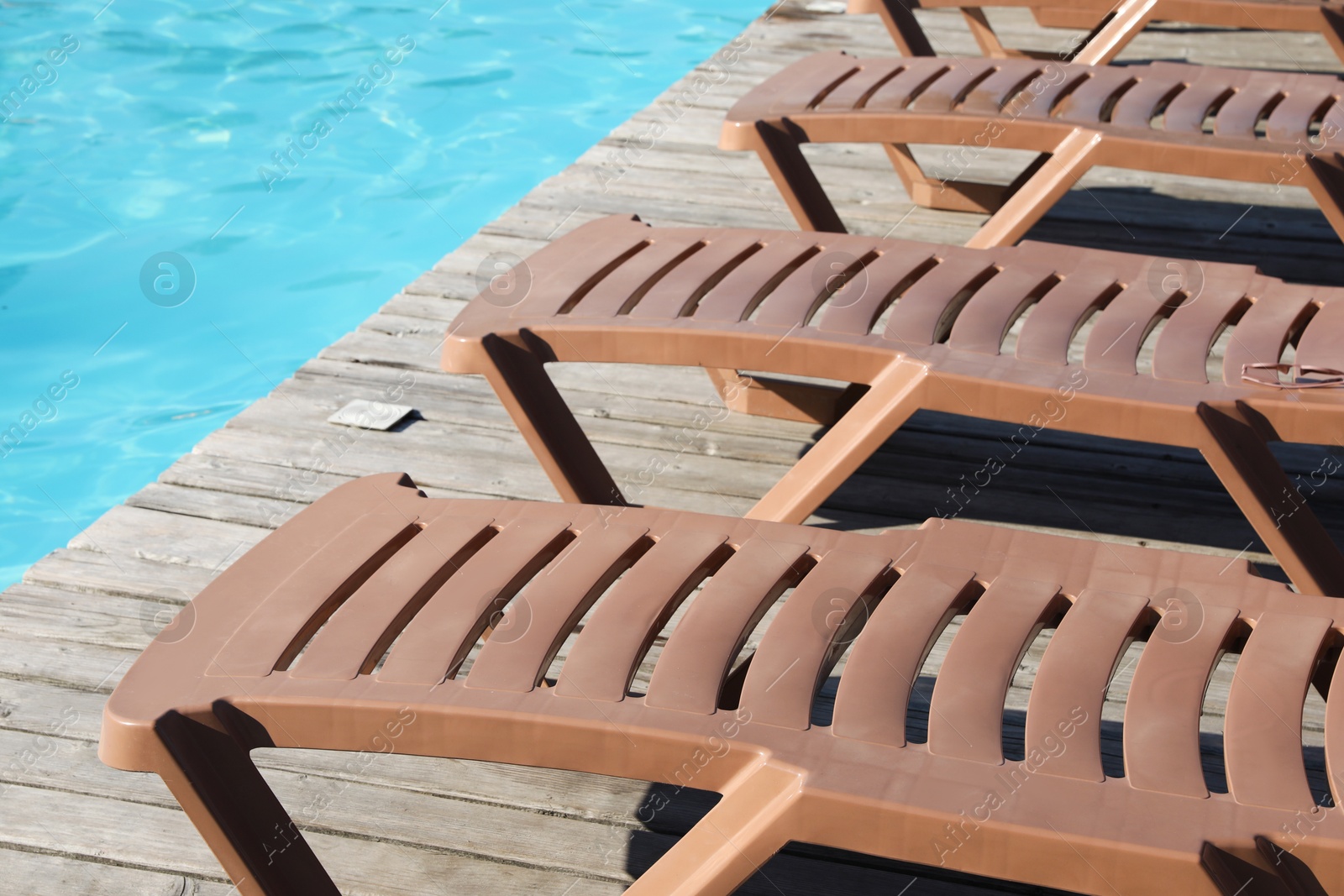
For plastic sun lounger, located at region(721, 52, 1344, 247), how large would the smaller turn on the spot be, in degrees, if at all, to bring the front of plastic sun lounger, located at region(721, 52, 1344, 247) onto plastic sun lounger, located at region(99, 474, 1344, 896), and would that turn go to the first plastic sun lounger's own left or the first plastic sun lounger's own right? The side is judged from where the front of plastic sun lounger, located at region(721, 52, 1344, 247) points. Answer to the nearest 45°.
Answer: approximately 90° to the first plastic sun lounger's own left

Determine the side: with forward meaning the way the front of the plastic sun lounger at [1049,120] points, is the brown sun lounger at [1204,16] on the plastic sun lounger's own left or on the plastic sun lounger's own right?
on the plastic sun lounger's own right

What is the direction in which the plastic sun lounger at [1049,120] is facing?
to the viewer's left

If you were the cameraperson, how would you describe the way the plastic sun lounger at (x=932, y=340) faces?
facing to the left of the viewer

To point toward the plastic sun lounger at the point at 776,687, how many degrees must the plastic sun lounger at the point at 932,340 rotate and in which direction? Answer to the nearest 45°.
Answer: approximately 90° to its left

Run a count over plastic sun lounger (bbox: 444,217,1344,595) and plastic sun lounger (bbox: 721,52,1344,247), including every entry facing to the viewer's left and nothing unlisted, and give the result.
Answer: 2

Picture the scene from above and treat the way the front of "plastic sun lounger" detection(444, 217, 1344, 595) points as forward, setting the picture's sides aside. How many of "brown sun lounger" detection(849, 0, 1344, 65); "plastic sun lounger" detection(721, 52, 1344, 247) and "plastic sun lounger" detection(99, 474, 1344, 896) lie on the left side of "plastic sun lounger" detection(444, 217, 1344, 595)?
1

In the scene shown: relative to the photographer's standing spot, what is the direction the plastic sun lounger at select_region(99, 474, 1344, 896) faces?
facing to the left of the viewer

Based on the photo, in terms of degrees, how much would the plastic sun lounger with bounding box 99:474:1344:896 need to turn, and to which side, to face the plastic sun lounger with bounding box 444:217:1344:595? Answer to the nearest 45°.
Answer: approximately 90° to its right

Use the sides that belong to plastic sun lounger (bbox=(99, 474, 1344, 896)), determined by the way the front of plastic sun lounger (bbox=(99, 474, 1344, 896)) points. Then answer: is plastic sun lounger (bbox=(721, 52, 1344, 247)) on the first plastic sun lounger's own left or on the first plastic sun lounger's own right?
on the first plastic sun lounger's own right
